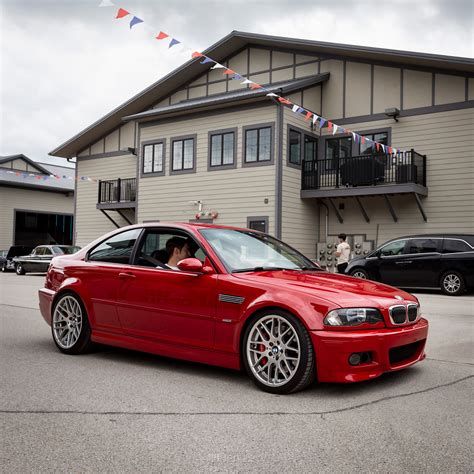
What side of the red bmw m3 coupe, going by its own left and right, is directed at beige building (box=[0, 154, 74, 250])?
back

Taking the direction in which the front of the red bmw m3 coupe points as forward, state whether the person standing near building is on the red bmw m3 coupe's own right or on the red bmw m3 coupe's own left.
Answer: on the red bmw m3 coupe's own left

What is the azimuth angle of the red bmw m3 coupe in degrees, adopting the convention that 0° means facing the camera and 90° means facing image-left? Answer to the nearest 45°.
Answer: approximately 315°

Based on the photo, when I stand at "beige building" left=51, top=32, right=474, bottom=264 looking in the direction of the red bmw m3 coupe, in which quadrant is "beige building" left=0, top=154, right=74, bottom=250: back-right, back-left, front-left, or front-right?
back-right

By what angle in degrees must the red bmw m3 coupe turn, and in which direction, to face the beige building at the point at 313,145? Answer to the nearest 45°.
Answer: approximately 135° to its left

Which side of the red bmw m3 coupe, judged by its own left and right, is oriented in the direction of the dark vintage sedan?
back

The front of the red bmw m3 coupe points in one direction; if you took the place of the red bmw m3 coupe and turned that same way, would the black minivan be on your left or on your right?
on your left
